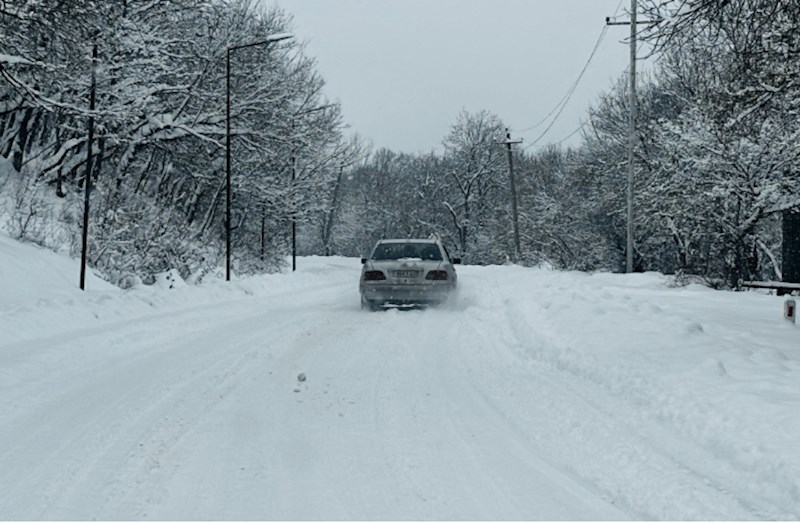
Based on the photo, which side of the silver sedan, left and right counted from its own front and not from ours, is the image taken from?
back
